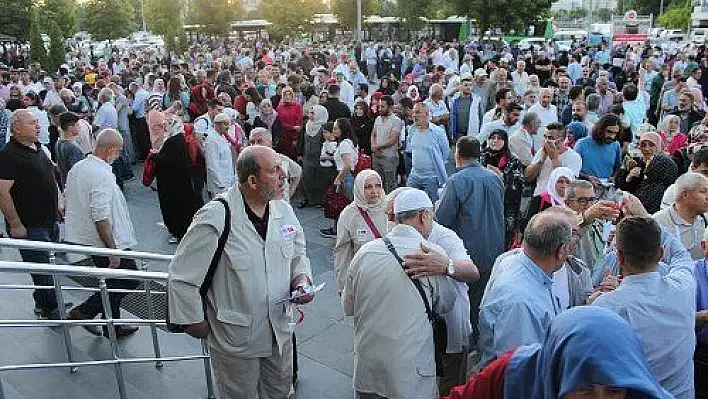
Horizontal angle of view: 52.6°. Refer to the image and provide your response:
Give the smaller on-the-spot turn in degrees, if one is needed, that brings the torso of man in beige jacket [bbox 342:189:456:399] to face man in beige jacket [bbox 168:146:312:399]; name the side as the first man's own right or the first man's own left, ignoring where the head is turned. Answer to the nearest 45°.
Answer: approximately 135° to the first man's own left

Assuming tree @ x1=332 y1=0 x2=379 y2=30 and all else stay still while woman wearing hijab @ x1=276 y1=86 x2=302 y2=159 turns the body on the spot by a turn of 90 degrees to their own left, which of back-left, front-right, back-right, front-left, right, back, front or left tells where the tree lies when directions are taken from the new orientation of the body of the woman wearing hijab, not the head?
left

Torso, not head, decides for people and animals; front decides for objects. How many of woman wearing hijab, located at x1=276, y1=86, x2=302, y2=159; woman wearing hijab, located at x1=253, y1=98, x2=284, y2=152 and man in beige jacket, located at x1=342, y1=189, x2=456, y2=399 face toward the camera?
2

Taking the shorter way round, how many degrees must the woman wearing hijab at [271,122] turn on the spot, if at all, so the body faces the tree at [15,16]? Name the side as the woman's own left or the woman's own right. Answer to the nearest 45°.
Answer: approximately 135° to the woman's own right

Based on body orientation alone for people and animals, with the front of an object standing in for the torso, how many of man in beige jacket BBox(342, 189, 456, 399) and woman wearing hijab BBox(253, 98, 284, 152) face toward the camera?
1

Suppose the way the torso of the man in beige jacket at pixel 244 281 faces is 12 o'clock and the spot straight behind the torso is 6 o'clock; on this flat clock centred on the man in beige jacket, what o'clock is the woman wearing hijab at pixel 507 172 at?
The woman wearing hijab is roughly at 9 o'clock from the man in beige jacket.
